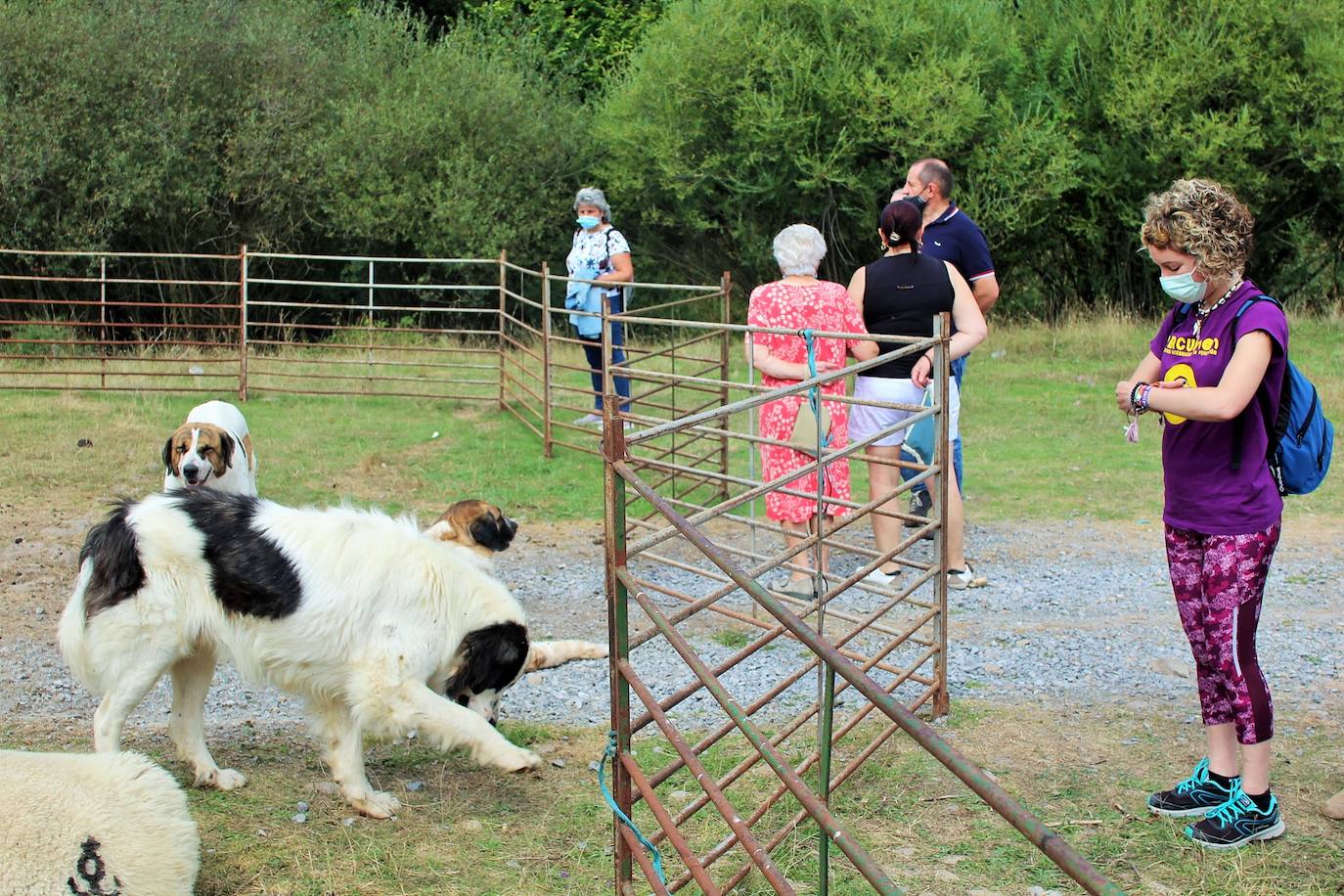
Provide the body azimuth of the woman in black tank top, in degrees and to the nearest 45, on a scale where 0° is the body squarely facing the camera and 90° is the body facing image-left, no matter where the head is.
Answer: approximately 180°

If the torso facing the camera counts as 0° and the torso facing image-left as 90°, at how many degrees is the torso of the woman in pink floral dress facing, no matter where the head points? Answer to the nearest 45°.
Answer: approximately 180°

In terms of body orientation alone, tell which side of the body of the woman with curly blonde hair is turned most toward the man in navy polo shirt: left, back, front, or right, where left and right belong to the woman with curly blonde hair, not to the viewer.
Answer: right

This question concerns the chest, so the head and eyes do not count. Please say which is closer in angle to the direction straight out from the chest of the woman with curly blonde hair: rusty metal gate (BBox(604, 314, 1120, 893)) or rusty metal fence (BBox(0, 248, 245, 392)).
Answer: the rusty metal gate

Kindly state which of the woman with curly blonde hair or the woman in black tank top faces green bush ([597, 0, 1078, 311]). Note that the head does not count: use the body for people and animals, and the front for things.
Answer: the woman in black tank top

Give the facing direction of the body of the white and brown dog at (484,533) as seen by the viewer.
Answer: to the viewer's right

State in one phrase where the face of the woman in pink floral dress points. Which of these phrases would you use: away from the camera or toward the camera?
away from the camera

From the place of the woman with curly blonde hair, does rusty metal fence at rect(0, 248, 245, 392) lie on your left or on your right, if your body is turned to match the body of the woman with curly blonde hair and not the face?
on your right

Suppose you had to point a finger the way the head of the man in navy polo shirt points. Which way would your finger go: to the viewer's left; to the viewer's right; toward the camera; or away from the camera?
to the viewer's left

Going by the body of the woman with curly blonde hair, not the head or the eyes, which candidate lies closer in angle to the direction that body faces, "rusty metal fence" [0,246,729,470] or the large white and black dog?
the large white and black dog
